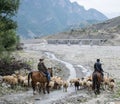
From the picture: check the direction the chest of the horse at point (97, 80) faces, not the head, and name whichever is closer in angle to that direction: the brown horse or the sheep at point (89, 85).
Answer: the sheep

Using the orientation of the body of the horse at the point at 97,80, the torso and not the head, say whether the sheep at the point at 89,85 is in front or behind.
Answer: in front
